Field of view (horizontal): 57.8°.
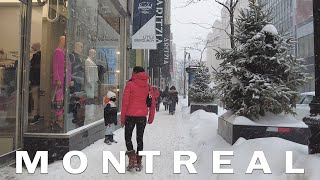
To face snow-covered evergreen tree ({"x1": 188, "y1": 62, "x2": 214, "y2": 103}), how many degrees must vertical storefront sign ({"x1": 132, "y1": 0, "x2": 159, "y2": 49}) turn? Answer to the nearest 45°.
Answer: approximately 135° to its left

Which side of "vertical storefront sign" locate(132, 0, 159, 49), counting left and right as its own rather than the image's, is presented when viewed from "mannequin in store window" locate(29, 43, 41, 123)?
front

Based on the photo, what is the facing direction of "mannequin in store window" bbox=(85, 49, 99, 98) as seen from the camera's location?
facing the viewer and to the right of the viewer

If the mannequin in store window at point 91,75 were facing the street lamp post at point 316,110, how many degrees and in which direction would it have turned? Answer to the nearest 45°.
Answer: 0° — it already faces it

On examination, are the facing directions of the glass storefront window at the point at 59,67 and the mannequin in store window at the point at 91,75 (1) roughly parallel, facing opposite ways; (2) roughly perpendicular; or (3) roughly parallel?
roughly parallel

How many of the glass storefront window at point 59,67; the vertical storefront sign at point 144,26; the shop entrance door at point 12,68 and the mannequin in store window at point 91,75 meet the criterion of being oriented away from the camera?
0

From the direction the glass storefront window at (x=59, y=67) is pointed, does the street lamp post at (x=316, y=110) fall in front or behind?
in front

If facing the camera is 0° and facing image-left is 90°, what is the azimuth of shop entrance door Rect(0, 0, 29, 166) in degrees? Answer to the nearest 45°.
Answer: approximately 315°

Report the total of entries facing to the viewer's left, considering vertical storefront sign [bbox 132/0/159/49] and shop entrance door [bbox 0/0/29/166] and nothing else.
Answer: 0

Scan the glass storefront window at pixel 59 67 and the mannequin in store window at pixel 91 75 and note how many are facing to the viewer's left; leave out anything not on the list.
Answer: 0

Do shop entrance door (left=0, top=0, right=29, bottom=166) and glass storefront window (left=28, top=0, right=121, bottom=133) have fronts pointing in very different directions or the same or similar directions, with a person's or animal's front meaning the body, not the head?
same or similar directions

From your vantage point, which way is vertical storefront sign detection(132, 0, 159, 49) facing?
toward the camera

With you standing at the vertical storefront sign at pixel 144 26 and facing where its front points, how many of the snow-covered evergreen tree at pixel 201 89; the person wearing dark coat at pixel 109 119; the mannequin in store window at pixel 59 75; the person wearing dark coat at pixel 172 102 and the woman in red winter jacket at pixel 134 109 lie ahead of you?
3

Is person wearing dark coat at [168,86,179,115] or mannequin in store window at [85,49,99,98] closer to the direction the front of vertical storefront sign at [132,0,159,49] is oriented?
the mannequin in store window
